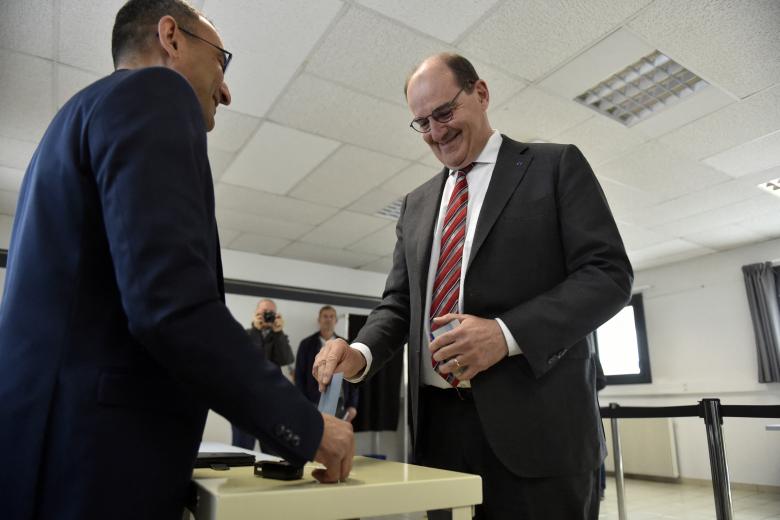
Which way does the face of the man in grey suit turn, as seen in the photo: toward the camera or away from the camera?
toward the camera

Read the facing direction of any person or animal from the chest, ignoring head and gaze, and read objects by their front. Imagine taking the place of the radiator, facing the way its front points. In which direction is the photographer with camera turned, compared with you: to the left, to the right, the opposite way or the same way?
to the left

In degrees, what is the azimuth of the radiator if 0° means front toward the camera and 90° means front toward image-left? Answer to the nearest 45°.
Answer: approximately 45°

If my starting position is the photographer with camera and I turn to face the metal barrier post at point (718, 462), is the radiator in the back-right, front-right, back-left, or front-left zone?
front-left

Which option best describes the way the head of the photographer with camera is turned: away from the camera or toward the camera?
toward the camera

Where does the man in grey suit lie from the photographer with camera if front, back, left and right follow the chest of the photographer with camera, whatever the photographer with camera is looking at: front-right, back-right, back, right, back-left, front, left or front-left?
front

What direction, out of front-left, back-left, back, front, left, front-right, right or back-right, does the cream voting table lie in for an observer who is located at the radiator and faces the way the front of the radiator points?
front-left

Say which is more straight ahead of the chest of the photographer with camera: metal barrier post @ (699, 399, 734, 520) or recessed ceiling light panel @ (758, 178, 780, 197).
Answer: the metal barrier post

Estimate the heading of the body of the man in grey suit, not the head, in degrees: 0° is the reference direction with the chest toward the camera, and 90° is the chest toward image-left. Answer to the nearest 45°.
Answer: approximately 45°

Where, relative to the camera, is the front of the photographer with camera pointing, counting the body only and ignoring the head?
toward the camera

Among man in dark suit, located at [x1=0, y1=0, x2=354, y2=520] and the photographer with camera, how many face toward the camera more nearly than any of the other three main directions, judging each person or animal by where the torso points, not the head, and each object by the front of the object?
1

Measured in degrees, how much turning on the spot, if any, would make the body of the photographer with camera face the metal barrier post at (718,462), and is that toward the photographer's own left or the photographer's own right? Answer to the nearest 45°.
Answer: approximately 45° to the photographer's own left

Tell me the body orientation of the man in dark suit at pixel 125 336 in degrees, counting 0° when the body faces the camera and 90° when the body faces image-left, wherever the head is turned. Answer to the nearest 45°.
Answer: approximately 225°

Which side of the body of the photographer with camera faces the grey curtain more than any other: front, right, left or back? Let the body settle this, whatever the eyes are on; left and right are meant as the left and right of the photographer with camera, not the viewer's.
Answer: left

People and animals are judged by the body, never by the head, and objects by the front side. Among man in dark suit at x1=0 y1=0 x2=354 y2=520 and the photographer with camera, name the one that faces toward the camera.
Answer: the photographer with camera

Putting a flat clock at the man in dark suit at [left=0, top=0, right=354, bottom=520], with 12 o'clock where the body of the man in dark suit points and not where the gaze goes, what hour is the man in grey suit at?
The man in grey suit is roughly at 1 o'clock from the man in dark suit.
